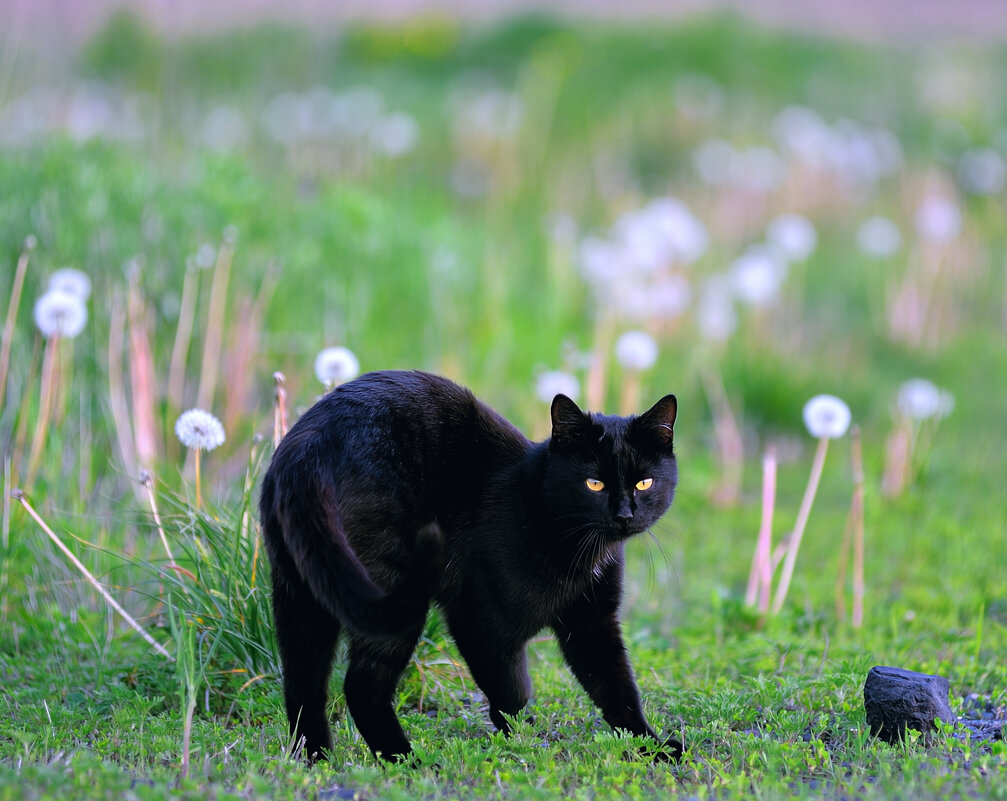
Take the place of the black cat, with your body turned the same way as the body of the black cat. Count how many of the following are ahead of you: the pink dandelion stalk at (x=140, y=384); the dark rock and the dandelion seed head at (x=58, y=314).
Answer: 1

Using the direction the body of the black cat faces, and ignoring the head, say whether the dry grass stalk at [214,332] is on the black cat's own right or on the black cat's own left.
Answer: on the black cat's own left

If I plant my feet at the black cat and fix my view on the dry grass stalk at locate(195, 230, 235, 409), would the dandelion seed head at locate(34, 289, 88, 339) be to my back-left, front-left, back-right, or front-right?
front-left

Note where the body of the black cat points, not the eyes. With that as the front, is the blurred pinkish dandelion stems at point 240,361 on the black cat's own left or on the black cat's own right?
on the black cat's own left

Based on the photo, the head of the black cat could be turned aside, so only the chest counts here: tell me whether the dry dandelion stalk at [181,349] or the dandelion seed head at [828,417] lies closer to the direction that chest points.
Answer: the dandelion seed head

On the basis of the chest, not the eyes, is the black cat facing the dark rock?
yes

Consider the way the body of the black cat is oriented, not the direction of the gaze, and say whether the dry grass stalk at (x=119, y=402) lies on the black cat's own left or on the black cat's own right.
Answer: on the black cat's own left

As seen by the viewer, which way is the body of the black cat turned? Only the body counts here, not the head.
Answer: to the viewer's right

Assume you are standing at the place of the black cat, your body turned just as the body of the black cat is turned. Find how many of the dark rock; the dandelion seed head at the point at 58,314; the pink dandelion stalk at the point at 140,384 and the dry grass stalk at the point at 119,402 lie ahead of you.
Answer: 1

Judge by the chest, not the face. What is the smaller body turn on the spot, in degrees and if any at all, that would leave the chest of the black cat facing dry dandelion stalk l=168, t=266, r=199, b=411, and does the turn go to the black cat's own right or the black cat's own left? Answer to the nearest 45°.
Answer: approximately 135° to the black cat's own left

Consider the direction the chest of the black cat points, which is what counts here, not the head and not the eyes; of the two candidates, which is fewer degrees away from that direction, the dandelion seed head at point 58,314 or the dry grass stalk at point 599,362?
the dry grass stalk

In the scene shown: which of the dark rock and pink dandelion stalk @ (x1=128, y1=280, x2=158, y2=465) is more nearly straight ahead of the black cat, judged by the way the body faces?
the dark rock

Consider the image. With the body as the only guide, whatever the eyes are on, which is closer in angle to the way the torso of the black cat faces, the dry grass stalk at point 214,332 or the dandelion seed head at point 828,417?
the dandelion seed head

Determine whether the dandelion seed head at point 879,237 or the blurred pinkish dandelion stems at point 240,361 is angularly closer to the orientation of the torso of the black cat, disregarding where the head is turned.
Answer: the dandelion seed head
